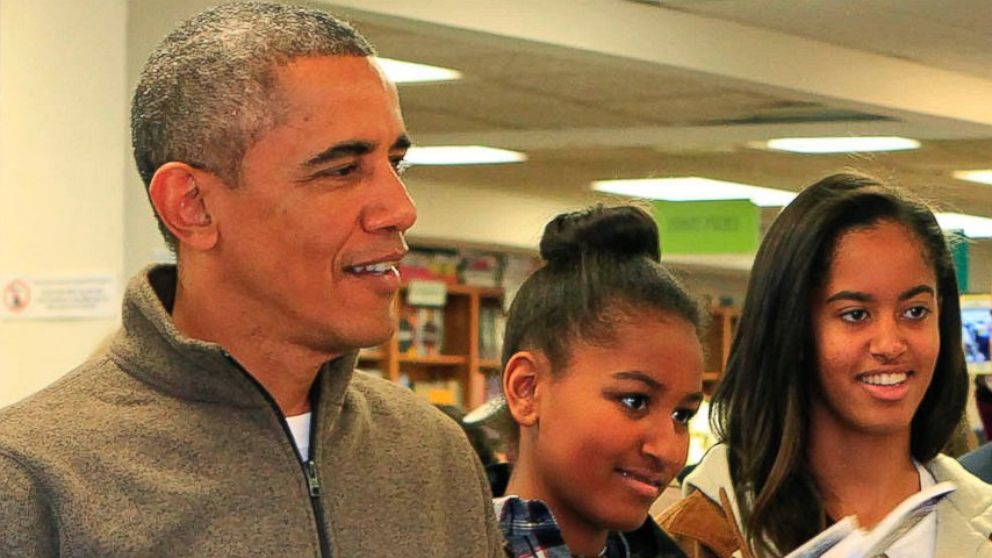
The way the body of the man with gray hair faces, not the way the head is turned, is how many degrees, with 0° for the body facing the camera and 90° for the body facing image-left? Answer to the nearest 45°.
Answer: approximately 315°

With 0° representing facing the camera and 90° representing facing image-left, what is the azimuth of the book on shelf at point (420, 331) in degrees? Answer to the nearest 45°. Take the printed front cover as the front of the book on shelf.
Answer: approximately 0°

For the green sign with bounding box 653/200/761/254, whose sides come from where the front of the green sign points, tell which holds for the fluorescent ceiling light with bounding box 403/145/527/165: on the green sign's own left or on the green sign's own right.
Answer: on the green sign's own right

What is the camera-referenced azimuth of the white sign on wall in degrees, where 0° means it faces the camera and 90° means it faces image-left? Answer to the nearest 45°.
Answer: approximately 0°

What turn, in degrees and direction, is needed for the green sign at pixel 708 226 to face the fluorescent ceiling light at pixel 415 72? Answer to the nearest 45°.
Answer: approximately 45° to its right

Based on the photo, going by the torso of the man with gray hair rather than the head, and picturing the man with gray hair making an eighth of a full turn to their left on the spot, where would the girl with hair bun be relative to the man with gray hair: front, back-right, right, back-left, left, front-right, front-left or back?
front-left

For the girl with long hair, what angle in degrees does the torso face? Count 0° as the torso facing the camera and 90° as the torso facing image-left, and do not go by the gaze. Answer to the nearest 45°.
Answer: approximately 315°

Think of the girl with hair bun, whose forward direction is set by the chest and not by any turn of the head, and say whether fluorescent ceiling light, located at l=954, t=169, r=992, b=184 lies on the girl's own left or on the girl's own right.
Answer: on the girl's own left

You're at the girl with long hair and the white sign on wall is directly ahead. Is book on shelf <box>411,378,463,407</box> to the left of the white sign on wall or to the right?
right

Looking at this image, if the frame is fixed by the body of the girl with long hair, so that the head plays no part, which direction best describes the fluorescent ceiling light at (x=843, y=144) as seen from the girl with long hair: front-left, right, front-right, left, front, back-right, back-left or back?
back-left
